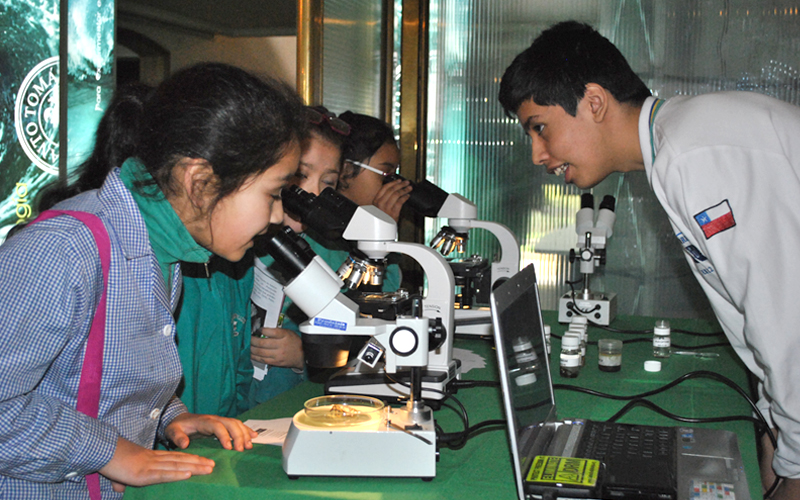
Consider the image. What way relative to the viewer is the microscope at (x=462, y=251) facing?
to the viewer's left

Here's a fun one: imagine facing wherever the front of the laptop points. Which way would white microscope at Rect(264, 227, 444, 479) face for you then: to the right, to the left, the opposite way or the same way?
the opposite way

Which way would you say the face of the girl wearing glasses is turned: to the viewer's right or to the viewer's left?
to the viewer's right

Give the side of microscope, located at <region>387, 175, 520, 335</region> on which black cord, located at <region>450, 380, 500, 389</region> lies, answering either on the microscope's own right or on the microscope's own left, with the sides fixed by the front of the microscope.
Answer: on the microscope's own left

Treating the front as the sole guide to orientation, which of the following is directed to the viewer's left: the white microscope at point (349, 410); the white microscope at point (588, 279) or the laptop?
the white microscope at point (349, 410)

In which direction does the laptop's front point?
to the viewer's right
